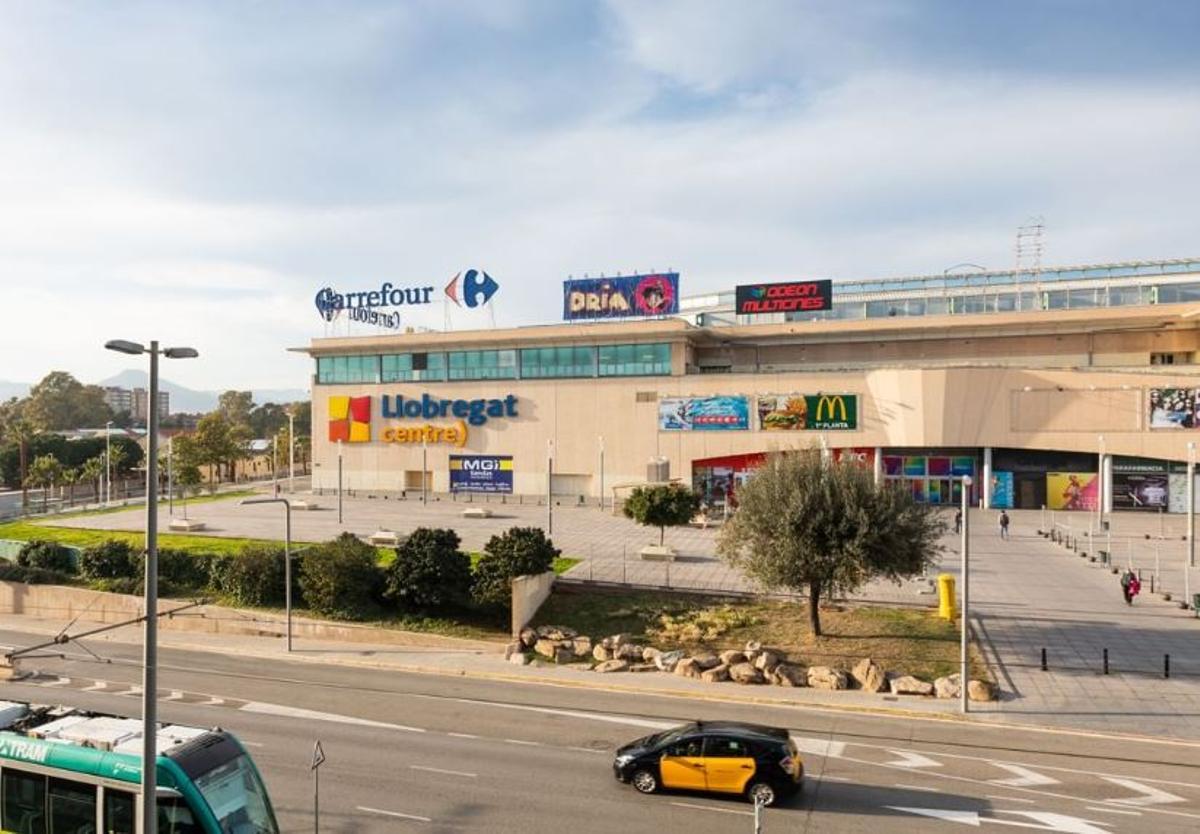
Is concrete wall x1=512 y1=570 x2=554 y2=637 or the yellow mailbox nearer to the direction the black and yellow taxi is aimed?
the concrete wall

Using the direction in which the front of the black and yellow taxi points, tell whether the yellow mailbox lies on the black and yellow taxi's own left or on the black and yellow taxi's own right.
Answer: on the black and yellow taxi's own right

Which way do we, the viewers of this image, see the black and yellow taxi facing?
facing to the left of the viewer

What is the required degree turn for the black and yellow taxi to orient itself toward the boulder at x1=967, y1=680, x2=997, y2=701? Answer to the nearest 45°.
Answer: approximately 135° to its right
